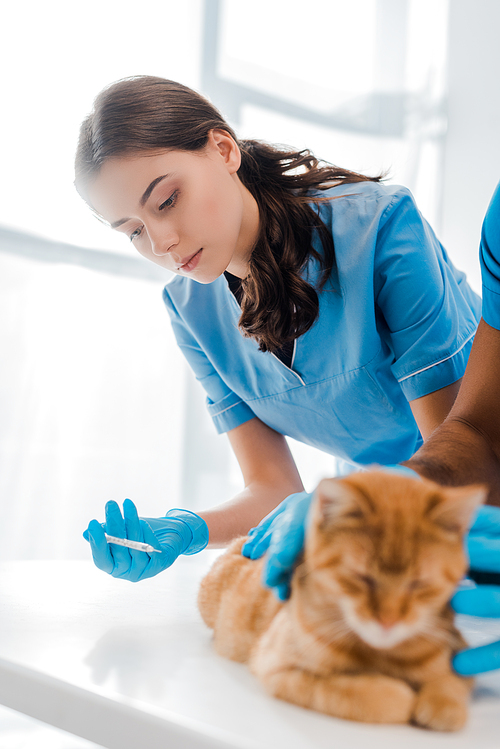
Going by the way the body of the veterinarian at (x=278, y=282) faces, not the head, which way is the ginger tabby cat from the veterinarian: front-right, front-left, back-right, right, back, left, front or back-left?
front-left

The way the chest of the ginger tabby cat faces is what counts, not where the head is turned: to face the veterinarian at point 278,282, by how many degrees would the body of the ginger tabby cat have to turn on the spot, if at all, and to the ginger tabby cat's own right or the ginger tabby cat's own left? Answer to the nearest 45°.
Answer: approximately 135° to the ginger tabby cat's own left

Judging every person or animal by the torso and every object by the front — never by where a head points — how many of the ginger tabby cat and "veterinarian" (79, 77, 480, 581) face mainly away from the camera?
0

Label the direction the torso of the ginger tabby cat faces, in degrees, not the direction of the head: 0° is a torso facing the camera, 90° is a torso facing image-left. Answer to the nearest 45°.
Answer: approximately 315°

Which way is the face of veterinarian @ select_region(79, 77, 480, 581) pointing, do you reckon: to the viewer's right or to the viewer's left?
to the viewer's left
